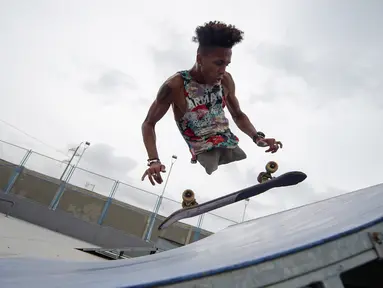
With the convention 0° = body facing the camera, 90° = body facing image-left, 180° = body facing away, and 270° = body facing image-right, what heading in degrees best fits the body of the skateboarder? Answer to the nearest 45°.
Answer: approximately 315°

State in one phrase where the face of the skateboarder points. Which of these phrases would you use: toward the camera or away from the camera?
toward the camera
